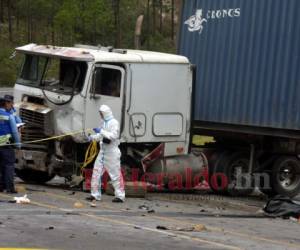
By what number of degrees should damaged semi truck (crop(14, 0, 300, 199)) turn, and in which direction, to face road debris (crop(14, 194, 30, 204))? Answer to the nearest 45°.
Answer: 0° — it already faces it

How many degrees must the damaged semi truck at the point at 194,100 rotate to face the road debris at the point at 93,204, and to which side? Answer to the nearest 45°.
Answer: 0° — it already faces it

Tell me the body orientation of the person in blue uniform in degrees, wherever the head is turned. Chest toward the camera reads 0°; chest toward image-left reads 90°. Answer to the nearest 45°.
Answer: approximately 225°

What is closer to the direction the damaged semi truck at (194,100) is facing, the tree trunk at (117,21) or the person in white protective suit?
the person in white protective suit

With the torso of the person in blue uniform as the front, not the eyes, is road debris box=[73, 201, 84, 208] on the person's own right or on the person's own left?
on the person's own right

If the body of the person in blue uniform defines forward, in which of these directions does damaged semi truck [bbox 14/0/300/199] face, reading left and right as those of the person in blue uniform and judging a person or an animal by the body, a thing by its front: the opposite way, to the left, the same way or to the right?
the opposite way

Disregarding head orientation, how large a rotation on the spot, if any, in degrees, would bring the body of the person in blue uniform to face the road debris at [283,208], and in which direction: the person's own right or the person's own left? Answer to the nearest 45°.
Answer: approximately 45° to the person's own right

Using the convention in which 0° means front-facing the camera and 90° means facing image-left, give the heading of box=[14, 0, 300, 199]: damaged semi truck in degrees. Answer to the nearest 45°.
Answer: approximately 45°

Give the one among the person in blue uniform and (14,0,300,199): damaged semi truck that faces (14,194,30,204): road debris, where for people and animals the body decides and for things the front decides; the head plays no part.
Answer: the damaged semi truck
